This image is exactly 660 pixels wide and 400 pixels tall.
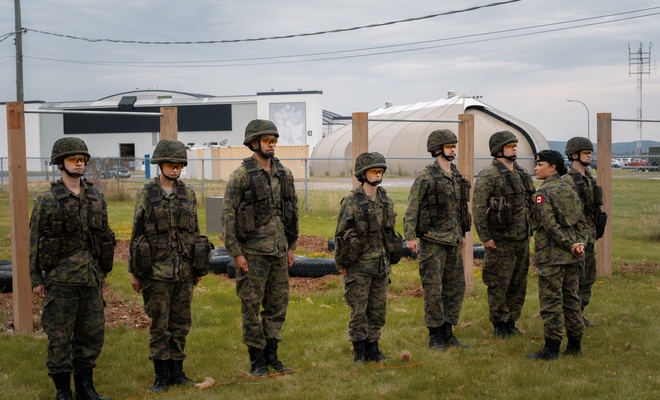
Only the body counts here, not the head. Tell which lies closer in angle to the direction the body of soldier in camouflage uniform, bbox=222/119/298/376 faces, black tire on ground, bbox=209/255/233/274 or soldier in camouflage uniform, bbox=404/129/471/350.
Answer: the soldier in camouflage uniform

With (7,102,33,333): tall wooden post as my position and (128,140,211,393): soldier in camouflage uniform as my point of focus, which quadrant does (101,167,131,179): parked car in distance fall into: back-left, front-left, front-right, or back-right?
back-left

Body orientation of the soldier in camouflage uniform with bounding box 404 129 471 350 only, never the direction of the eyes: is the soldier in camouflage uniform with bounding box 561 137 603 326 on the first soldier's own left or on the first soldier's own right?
on the first soldier's own left

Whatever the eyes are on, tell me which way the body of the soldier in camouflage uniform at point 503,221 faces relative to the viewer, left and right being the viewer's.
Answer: facing the viewer and to the right of the viewer

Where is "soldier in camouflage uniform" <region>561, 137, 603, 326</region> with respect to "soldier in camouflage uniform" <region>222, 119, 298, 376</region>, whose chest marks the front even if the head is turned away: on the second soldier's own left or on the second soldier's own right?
on the second soldier's own left

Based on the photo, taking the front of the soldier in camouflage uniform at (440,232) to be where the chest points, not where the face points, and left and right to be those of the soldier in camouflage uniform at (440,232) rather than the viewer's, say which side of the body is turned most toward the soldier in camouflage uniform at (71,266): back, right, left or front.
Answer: right

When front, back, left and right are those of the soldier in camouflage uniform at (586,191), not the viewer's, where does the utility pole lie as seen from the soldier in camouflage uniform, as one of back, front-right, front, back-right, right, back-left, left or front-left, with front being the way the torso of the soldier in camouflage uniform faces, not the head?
back

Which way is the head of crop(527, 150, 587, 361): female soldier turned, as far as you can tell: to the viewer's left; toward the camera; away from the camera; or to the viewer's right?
to the viewer's left

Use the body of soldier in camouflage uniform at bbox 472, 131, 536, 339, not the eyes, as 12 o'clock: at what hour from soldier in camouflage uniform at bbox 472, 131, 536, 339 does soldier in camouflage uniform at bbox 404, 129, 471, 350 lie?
soldier in camouflage uniform at bbox 404, 129, 471, 350 is roughly at 3 o'clock from soldier in camouflage uniform at bbox 472, 131, 536, 339.

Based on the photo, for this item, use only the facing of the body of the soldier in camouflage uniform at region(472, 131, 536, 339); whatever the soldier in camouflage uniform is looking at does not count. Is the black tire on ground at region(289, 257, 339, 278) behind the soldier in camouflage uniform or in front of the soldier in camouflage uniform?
behind

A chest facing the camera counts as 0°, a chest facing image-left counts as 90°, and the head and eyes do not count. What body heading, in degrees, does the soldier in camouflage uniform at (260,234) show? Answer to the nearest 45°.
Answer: approximately 315°

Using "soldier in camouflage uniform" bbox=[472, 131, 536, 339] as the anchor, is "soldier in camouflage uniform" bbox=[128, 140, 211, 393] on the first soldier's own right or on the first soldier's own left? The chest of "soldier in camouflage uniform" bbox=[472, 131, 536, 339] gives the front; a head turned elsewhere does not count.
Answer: on the first soldier's own right

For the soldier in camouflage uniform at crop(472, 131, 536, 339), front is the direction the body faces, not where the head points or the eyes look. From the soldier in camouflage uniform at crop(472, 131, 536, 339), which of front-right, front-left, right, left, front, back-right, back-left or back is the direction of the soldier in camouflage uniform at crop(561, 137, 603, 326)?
left

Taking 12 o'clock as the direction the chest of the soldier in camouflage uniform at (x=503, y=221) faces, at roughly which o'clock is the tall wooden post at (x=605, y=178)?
The tall wooden post is roughly at 8 o'clock from the soldier in camouflage uniform.
